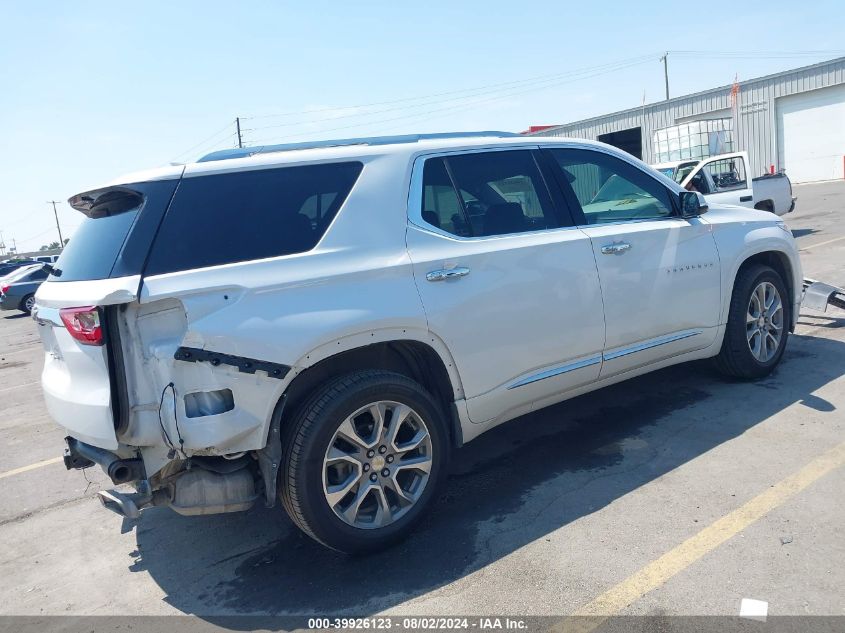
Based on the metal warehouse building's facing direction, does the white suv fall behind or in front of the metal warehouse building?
in front

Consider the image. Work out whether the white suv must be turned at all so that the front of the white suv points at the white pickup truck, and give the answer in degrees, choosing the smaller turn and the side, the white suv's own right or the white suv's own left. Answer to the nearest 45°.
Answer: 0° — it already faces it

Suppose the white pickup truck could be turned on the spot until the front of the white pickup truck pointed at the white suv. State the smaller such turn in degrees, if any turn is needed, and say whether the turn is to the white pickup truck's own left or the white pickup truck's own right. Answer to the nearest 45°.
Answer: approximately 45° to the white pickup truck's own left

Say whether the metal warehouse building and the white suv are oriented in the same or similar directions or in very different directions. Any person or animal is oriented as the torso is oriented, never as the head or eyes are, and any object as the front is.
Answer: very different directions

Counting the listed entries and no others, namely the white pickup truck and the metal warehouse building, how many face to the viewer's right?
0

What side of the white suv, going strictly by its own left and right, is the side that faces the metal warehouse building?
front

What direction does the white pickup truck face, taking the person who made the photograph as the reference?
facing the viewer and to the left of the viewer

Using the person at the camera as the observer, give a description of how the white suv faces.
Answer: facing away from the viewer and to the right of the viewer

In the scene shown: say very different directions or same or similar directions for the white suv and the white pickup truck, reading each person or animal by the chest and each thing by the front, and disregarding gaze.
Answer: very different directions

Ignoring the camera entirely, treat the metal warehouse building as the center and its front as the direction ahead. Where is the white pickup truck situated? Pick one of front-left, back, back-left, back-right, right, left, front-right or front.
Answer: front-left
